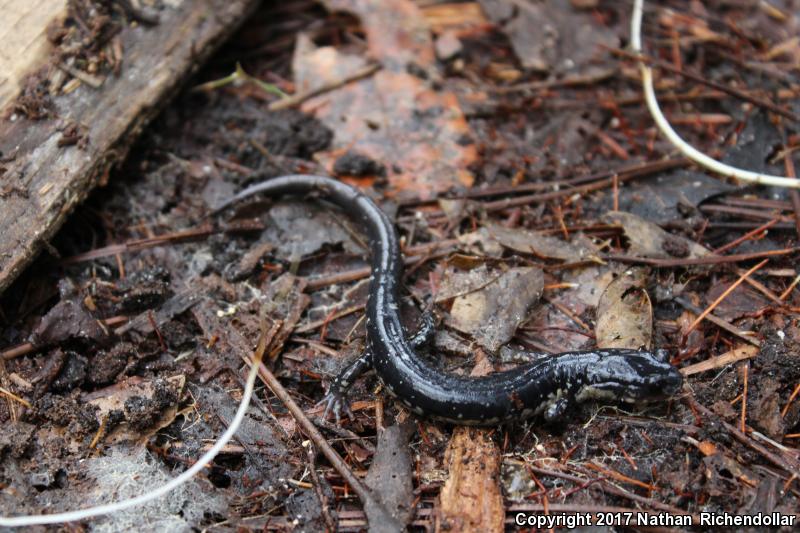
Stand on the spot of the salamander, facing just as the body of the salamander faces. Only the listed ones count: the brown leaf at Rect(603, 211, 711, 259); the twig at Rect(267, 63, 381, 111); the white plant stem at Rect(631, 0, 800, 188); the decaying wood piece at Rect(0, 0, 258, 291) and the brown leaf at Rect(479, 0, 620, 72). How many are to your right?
0

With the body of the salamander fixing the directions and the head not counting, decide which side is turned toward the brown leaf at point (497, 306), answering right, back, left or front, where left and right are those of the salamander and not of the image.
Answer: left

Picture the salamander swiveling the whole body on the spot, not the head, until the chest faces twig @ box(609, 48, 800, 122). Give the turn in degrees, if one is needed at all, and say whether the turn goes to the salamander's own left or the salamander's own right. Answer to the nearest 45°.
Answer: approximately 45° to the salamander's own left

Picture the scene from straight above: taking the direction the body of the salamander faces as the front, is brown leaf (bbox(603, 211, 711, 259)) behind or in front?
in front

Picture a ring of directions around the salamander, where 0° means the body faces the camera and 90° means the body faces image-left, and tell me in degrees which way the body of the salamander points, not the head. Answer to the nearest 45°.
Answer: approximately 270°

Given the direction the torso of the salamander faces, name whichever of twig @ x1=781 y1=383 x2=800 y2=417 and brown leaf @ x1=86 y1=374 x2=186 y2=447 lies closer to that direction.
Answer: the twig

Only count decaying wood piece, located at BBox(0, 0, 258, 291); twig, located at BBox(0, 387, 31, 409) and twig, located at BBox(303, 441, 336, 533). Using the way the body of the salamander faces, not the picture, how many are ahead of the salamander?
0

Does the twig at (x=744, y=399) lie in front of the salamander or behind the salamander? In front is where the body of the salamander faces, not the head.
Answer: in front

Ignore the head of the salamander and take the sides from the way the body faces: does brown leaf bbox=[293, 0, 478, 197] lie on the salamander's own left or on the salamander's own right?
on the salamander's own left

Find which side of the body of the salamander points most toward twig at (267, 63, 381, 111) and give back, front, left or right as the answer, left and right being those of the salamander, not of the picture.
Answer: left

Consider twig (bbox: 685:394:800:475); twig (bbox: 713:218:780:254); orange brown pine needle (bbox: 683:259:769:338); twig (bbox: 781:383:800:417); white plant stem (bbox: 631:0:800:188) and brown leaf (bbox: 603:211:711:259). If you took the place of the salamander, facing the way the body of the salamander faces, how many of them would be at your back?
0

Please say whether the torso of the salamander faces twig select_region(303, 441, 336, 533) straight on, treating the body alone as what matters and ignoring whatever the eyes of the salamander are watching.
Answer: no

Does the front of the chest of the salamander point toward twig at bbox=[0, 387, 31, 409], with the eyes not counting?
no

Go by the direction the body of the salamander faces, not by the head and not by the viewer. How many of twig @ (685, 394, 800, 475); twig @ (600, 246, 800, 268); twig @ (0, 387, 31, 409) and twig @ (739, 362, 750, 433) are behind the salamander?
1

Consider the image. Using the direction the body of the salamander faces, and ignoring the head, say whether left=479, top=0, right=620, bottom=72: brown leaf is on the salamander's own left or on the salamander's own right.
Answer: on the salamander's own left

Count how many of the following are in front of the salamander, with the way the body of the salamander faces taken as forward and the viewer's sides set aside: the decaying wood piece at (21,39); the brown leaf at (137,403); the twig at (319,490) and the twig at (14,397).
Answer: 0

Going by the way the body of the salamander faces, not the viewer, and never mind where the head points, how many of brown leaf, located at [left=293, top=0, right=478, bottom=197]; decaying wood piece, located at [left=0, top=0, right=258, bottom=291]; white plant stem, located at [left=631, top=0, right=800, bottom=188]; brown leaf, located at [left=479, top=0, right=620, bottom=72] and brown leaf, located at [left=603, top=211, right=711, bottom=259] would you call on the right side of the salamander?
0

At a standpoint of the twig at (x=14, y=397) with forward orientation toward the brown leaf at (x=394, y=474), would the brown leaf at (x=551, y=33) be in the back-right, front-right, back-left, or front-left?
front-left

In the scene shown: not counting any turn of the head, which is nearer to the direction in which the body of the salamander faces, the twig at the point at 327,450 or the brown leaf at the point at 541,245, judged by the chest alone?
the brown leaf
